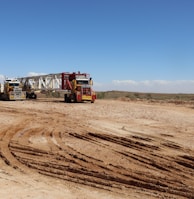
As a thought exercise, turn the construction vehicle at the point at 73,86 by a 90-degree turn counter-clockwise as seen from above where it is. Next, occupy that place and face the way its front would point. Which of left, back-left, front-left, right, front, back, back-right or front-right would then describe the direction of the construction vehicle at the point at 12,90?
left

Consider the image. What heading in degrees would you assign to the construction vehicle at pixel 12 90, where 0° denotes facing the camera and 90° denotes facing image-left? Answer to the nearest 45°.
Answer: approximately 315°
